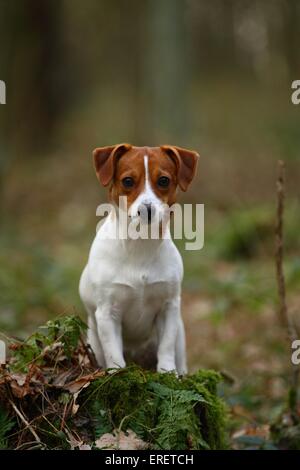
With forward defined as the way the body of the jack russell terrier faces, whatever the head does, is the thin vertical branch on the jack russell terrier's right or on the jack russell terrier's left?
on the jack russell terrier's left

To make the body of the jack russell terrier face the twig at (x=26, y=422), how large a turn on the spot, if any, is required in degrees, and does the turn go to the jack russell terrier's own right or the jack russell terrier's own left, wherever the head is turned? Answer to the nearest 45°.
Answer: approximately 45° to the jack russell terrier's own right

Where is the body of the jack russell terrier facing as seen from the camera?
toward the camera

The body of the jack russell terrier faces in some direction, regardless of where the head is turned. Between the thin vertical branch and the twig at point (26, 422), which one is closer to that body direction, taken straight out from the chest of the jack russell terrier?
the twig
